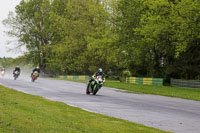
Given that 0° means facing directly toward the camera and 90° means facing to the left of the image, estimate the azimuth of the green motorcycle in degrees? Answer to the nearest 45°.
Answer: approximately 315°
